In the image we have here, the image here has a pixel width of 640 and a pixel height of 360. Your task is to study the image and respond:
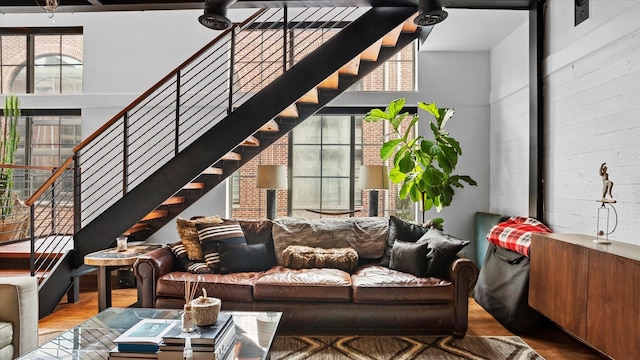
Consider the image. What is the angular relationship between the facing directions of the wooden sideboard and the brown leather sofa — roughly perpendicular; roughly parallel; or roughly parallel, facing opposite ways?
roughly perpendicular

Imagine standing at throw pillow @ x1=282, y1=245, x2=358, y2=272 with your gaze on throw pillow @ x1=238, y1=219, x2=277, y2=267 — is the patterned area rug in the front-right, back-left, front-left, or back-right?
back-left

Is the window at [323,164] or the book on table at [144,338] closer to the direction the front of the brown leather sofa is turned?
the book on table

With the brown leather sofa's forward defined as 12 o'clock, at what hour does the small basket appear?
The small basket is roughly at 1 o'clock from the brown leather sofa.

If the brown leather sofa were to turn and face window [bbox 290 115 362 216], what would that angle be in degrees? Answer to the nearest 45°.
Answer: approximately 180°

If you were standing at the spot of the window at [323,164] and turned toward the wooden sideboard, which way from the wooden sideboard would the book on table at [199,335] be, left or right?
right

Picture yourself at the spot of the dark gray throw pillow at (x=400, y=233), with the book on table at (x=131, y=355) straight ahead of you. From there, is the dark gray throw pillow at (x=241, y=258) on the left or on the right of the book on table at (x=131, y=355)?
right

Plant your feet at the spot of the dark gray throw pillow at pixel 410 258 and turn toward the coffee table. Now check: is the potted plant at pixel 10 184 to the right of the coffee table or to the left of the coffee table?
right

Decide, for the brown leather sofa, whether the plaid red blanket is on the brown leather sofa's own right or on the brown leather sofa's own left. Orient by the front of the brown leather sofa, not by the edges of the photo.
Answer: on the brown leather sofa's own left

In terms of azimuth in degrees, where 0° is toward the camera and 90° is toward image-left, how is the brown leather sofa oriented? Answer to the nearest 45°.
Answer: approximately 0°

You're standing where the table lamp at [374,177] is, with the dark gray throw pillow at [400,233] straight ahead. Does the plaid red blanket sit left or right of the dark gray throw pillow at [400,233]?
left
